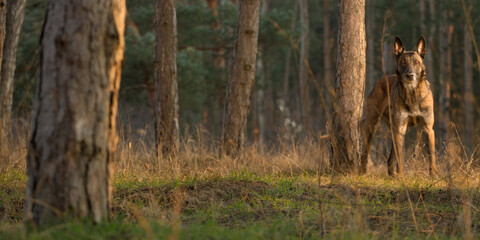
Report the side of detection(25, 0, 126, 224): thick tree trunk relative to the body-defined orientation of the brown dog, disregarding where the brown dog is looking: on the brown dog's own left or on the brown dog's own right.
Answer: on the brown dog's own right

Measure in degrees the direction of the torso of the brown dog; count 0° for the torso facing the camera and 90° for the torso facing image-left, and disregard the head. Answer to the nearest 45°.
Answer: approximately 315°

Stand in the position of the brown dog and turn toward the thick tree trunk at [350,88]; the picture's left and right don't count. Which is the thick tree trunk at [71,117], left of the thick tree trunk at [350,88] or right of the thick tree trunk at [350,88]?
left

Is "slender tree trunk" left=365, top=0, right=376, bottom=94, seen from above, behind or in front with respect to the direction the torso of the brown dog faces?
behind

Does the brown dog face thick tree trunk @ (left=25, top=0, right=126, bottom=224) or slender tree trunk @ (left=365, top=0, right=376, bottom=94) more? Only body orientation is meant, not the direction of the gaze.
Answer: the thick tree trunk

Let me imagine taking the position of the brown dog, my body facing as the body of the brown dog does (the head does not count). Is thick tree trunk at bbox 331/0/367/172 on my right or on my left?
on my right
